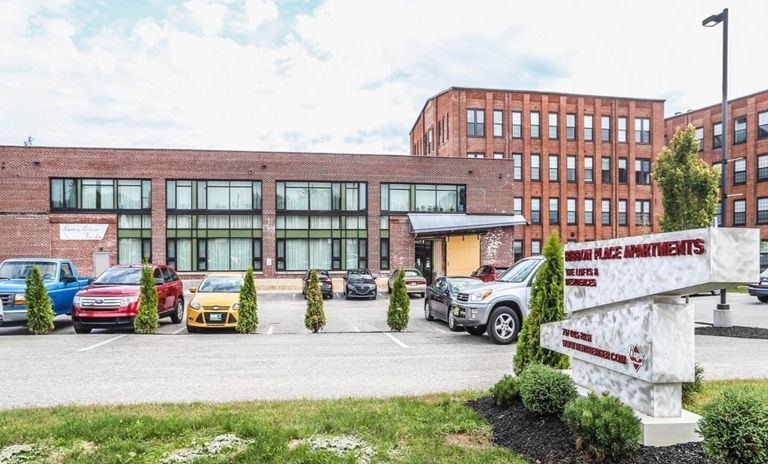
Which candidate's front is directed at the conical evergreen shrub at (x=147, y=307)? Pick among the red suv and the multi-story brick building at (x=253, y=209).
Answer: the multi-story brick building

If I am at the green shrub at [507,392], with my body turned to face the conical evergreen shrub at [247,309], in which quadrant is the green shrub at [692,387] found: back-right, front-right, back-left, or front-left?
back-right

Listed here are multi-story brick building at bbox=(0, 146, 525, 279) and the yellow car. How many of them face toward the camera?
2

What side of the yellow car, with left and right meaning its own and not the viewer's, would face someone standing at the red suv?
right

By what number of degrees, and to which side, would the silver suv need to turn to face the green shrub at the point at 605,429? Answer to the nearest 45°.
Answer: approximately 45° to its left

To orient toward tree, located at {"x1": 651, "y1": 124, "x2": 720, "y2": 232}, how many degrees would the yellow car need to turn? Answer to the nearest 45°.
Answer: approximately 90° to its left

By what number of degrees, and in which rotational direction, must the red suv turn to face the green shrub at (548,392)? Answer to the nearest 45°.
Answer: approximately 45° to its left

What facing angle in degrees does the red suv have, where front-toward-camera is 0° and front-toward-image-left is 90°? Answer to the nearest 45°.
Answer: approximately 45°

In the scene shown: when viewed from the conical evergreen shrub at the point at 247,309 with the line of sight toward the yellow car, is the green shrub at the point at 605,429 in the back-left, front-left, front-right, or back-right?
back-left

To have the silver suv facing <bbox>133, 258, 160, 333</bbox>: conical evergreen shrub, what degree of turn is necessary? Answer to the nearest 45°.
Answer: approximately 45° to its right

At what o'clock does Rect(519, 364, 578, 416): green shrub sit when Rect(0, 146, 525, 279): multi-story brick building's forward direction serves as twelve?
The green shrub is roughly at 12 o'clock from the multi-story brick building.

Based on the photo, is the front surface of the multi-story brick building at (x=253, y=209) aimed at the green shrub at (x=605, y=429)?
yes

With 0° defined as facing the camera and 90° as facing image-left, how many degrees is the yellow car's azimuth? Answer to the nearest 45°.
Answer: approximately 0°
